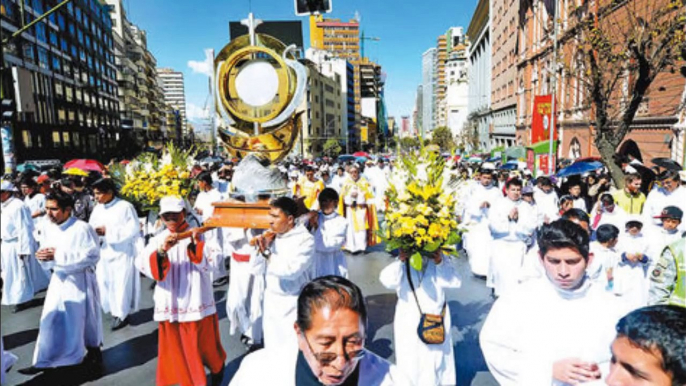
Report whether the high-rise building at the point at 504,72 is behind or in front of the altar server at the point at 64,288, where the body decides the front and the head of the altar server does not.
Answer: behind

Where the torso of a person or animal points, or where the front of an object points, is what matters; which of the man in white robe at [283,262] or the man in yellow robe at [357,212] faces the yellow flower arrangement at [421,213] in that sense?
the man in yellow robe

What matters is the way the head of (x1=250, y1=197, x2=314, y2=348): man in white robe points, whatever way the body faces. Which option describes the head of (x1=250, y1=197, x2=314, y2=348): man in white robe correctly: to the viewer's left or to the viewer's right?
to the viewer's left

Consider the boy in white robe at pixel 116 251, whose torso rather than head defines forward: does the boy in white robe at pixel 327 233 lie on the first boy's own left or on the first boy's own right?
on the first boy's own left

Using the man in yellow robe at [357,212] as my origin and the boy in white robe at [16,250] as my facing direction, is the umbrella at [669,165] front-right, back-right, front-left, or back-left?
back-left

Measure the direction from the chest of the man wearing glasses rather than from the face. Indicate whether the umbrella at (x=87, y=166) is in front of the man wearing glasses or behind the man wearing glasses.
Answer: behind

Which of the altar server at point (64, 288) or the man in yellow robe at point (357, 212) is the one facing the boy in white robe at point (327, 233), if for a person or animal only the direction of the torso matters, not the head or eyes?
the man in yellow robe

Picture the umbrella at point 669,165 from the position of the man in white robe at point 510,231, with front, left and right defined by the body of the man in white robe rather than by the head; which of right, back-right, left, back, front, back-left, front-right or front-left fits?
back-left

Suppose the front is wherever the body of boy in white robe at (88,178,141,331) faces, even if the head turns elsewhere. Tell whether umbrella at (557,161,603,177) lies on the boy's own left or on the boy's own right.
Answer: on the boy's own left
